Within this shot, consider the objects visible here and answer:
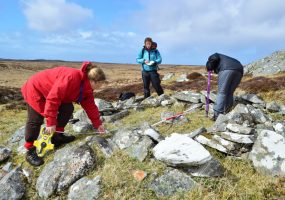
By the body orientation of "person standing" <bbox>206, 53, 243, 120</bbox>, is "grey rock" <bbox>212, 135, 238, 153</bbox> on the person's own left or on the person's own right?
on the person's own left

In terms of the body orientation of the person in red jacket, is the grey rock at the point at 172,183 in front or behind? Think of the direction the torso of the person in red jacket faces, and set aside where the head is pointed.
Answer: in front

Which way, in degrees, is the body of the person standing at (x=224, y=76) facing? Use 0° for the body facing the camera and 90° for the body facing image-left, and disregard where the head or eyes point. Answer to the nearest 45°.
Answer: approximately 90°

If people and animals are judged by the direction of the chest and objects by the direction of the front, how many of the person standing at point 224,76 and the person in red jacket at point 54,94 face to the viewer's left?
1

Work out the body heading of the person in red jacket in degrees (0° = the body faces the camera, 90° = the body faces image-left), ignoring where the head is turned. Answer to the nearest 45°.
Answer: approximately 270°

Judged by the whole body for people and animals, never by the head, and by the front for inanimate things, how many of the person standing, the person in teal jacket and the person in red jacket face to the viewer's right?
1

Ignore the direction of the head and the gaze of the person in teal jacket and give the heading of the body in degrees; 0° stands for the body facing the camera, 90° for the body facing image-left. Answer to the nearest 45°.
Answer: approximately 0°

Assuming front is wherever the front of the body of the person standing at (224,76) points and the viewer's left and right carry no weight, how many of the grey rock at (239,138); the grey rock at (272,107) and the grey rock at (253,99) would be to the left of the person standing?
1

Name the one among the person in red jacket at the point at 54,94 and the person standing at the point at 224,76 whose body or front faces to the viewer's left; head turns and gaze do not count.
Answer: the person standing

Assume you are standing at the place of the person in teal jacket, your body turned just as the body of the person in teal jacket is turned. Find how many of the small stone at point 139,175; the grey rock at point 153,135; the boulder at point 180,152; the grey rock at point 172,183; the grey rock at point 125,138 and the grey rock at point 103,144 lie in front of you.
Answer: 6

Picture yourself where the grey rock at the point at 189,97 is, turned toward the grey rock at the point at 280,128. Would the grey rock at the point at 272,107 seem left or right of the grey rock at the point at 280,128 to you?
left

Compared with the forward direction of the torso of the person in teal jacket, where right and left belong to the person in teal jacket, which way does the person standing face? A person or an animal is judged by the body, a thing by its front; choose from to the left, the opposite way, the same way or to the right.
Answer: to the right
